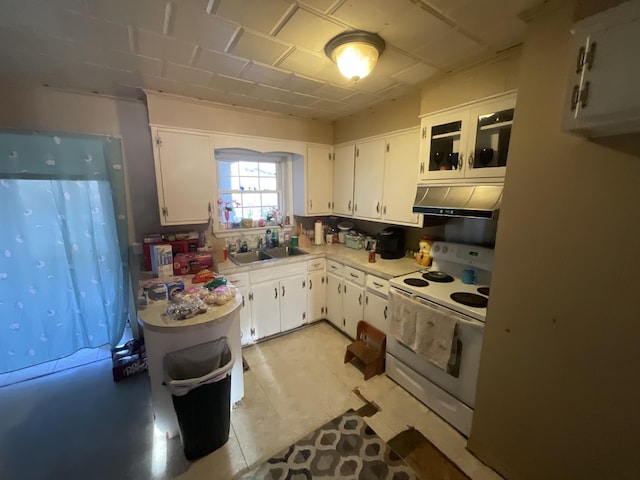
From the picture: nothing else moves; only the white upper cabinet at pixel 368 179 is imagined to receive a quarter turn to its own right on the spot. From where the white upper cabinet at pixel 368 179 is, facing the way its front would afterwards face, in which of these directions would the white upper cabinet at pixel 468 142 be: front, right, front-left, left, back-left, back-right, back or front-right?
back

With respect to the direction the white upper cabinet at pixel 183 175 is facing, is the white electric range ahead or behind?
ahead

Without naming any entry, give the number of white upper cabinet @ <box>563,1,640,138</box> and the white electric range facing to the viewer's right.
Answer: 0

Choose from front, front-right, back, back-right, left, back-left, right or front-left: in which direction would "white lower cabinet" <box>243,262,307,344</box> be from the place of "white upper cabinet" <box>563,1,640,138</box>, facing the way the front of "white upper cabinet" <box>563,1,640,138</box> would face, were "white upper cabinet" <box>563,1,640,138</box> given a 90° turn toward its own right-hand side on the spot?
front-left

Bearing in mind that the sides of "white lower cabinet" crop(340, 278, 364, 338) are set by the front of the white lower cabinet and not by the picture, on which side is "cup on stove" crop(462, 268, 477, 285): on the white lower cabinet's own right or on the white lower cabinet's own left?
on the white lower cabinet's own left

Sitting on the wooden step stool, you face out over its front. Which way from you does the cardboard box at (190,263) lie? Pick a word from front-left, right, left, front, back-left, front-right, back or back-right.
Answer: front-right
